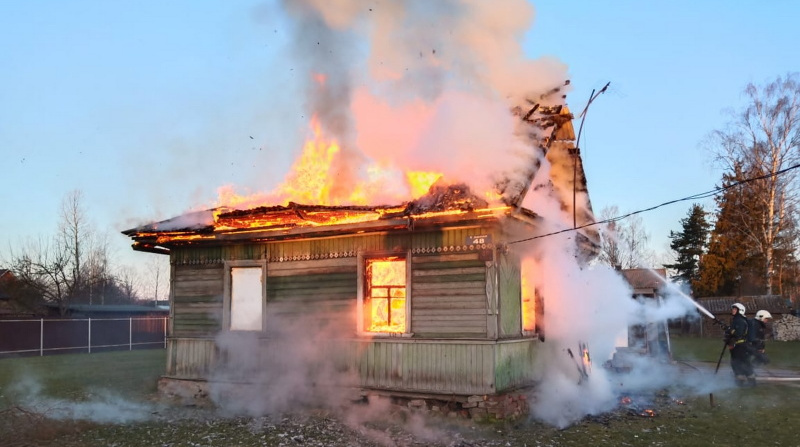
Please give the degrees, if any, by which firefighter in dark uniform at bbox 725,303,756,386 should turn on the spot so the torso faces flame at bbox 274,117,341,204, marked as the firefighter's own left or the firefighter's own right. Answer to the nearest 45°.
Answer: approximately 45° to the firefighter's own left

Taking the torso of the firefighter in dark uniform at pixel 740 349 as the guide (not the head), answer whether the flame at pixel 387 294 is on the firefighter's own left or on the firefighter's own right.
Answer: on the firefighter's own left

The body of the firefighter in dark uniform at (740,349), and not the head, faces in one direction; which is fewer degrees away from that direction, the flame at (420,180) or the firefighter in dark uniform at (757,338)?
the flame

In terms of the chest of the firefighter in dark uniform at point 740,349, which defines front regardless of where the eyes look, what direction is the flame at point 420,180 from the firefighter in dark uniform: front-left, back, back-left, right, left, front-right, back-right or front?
front-left

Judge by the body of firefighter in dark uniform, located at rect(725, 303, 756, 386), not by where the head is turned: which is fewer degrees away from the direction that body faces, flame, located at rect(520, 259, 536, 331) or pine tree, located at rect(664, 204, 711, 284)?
the flame

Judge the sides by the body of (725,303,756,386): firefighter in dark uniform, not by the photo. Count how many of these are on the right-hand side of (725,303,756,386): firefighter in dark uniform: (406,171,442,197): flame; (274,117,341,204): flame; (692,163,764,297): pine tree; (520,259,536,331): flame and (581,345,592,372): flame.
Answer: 1

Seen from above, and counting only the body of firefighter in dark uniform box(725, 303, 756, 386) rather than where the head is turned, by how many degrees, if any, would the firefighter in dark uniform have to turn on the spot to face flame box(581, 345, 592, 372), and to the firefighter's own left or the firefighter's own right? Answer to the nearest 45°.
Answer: approximately 45° to the firefighter's own left

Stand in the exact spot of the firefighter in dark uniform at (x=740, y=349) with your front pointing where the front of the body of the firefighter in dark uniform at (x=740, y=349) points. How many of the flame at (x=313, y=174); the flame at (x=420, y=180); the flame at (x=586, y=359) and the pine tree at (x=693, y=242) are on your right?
1

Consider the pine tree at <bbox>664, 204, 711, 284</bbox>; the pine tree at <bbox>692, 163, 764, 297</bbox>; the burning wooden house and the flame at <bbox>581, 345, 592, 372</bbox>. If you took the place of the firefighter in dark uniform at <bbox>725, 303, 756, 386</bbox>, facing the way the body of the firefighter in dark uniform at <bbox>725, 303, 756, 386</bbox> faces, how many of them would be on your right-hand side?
2

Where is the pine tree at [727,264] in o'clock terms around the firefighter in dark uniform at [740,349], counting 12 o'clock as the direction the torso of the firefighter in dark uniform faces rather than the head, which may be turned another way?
The pine tree is roughly at 3 o'clock from the firefighter in dark uniform.

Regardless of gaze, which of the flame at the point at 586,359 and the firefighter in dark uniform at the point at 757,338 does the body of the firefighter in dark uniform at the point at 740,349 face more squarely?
the flame

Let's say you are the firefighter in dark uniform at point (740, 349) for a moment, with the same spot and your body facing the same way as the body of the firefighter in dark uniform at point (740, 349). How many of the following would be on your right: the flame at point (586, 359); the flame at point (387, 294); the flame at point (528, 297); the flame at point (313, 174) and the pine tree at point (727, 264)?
1

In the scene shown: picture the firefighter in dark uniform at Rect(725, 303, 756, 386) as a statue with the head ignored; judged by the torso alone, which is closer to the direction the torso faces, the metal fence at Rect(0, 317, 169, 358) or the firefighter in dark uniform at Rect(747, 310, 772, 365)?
the metal fence

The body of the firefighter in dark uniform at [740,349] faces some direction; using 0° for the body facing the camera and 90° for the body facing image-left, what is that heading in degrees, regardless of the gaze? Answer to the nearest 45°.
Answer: approximately 90°
